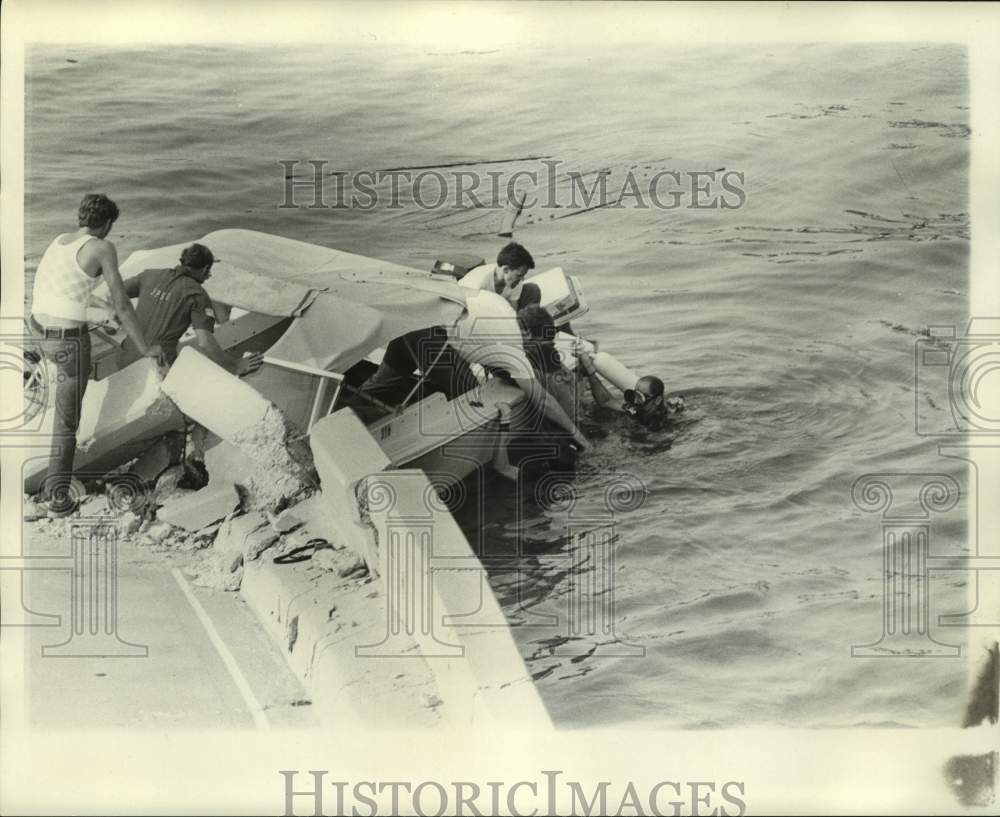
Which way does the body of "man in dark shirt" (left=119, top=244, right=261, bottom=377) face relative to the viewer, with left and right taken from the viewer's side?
facing away from the viewer and to the right of the viewer

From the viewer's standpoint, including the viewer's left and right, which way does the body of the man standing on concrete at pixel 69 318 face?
facing away from the viewer and to the right of the viewer

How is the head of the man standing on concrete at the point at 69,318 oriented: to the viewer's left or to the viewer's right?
to the viewer's right

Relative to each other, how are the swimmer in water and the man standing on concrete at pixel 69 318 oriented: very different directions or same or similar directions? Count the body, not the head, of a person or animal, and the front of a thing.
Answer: very different directions

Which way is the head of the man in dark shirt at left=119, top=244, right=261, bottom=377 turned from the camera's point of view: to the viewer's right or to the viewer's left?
to the viewer's right

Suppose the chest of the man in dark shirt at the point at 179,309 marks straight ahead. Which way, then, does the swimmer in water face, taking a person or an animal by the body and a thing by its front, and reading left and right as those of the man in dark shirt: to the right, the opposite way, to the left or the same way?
the opposite way
